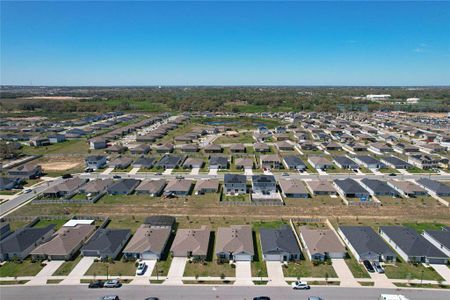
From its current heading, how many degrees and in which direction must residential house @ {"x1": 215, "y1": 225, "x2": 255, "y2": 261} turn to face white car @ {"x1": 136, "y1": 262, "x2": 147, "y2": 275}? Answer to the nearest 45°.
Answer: approximately 90° to its right

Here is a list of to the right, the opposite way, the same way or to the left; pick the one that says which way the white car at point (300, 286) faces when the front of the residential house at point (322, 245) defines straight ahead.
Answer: to the right

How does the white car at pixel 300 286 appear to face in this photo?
to the viewer's left

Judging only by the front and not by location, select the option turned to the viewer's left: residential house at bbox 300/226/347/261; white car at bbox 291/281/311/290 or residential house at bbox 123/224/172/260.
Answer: the white car

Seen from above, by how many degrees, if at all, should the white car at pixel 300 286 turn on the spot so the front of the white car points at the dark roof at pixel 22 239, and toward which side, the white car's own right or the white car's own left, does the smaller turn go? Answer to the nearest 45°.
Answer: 0° — it already faces it

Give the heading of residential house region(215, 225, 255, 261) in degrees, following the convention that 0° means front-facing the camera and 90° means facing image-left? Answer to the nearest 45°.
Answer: approximately 0°

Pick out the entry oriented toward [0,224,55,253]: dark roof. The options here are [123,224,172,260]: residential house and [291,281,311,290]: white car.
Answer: the white car
